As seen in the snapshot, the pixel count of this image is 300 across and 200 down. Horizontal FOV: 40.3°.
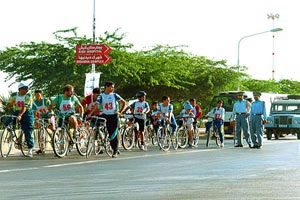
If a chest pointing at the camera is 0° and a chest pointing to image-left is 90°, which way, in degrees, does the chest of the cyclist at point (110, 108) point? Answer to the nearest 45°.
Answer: approximately 0°

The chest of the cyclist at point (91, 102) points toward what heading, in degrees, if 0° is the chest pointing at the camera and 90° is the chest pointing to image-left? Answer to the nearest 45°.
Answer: approximately 315°

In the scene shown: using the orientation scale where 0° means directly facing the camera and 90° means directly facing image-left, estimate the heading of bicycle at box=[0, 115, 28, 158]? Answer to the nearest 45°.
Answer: approximately 45°

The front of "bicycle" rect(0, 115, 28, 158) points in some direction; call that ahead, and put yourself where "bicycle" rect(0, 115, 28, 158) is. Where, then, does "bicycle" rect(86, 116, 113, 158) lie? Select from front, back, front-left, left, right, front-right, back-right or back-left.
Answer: back-left

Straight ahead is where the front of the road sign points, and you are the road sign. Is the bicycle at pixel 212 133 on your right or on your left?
on your left

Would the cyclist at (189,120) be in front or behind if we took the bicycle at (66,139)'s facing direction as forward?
behind

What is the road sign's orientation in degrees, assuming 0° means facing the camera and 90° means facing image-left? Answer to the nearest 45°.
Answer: approximately 0°

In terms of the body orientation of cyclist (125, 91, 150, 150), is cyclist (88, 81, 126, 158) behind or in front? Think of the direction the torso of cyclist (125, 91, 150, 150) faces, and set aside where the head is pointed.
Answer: in front

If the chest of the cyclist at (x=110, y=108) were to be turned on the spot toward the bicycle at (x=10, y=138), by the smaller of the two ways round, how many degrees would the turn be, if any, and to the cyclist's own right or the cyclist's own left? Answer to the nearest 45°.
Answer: approximately 90° to the cyclist's own right
